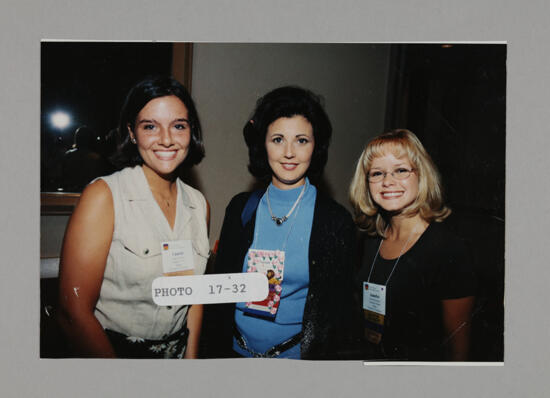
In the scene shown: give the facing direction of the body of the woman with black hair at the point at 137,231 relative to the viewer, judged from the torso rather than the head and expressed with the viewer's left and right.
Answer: facing the viewer and to the right of the viewer

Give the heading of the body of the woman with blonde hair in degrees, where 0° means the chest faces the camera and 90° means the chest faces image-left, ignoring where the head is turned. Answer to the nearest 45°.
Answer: approximately 45°

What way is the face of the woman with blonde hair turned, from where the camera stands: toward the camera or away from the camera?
toward the camera

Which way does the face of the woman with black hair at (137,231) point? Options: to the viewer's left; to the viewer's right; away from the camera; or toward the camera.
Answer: toward the camera

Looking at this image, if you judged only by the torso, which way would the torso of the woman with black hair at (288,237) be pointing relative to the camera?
toward the camera

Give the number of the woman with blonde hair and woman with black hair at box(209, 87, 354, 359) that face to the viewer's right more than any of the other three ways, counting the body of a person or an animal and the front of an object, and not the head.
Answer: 0

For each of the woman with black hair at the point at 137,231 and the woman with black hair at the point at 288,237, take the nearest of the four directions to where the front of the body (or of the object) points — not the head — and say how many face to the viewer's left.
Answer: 0
